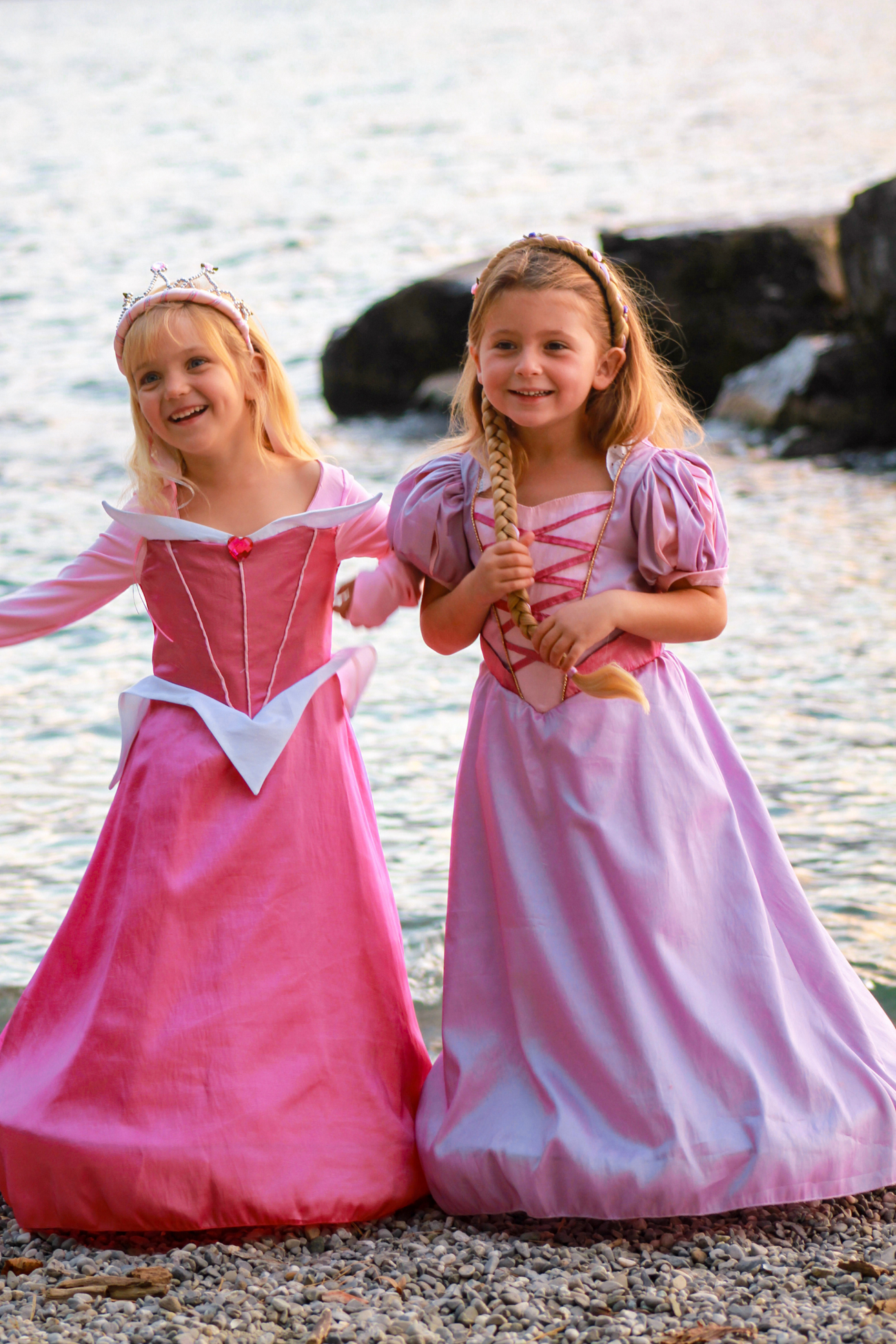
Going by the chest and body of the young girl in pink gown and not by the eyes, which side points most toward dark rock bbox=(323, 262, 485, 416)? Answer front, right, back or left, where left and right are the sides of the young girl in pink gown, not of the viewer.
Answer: back

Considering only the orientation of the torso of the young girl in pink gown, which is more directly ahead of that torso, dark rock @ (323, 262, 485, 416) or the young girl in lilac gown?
the young girl in lilac gown

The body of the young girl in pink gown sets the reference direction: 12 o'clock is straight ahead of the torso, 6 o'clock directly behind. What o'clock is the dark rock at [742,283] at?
The dark rock is roughly at 7 o'clock from the young girl in pink gown.

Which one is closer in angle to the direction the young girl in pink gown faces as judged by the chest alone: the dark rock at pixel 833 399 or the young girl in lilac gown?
the young girl in lilac gown

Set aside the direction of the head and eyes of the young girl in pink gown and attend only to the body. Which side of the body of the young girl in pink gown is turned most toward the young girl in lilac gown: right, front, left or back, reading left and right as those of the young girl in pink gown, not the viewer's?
left

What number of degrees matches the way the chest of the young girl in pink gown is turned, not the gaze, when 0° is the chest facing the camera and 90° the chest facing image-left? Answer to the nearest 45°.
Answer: approximately 0°

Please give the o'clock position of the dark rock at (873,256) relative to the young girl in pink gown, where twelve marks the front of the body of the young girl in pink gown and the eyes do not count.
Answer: The dark rock is roughly at 7 o'clock from the young girl in pink gown.

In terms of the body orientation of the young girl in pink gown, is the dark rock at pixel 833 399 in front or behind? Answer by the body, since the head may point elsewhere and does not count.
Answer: behind
